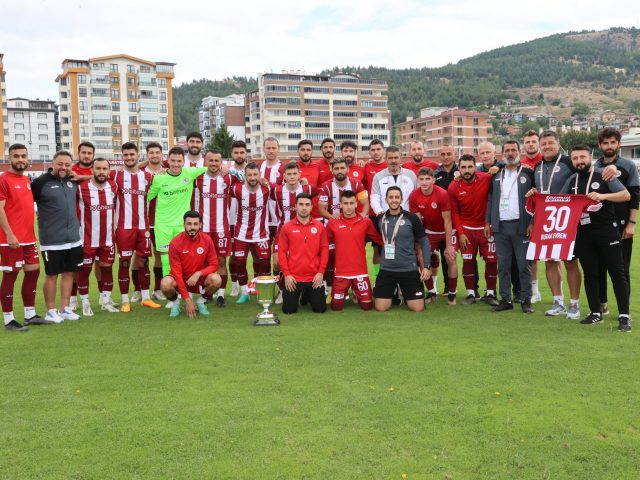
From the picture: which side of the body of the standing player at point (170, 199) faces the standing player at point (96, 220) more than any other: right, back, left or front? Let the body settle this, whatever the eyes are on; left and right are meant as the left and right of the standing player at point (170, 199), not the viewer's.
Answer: right

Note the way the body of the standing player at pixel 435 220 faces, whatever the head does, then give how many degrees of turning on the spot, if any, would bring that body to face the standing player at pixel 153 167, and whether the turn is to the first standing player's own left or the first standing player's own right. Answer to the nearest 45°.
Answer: approximately 90° to the first standing player's own right

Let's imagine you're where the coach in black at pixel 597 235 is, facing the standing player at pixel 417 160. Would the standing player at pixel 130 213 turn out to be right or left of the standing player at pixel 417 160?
left

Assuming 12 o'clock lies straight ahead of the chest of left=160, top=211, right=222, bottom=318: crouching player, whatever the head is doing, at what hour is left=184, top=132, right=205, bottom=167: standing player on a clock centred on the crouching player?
The standing player is roughly at 6 o'clock from the crouching player.

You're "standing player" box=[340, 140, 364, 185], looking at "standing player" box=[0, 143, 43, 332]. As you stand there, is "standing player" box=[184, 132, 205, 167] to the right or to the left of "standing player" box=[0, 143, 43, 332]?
right

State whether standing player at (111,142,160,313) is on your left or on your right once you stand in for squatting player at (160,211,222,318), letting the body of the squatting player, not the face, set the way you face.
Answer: on your right

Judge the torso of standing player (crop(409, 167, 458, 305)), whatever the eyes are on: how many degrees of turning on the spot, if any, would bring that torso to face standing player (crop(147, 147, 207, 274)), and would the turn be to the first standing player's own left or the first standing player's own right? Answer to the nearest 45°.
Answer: approximately 90° to the first standing player's own right

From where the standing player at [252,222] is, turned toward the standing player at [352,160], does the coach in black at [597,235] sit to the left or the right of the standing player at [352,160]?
right

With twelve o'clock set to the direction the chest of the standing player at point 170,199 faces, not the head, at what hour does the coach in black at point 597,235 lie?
The coach in black is roughly at 10 o'clock from the standing player.
